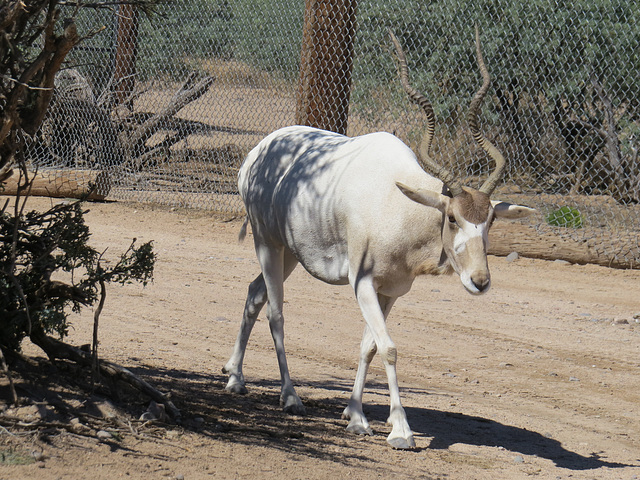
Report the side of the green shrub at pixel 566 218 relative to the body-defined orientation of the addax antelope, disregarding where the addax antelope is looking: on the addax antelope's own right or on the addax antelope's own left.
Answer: on the addax antelope's own left

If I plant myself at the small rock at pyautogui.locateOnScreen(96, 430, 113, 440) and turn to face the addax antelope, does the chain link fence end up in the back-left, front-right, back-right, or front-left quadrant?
front-left

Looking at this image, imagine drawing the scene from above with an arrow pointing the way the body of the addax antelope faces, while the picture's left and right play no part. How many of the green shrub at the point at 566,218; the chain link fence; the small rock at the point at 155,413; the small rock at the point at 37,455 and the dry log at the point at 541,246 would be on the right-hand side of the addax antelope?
2

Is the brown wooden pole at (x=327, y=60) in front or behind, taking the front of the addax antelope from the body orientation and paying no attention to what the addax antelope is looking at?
behind

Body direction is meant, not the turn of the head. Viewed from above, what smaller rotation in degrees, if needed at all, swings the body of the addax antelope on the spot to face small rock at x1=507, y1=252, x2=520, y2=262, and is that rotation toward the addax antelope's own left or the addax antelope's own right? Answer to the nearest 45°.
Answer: approximately 135° to the addax antelope's own left

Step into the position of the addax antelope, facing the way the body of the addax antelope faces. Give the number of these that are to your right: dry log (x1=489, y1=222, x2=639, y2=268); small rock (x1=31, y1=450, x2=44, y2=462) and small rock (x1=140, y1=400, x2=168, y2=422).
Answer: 2

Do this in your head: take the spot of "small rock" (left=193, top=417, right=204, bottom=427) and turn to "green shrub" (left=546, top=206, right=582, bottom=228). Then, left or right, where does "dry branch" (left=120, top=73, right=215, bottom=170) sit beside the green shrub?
left

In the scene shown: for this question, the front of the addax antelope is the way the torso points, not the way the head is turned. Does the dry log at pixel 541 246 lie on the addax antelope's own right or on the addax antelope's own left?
on the addax antelope's own left

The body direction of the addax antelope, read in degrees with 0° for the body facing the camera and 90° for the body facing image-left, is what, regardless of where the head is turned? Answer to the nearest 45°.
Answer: approximately 315°

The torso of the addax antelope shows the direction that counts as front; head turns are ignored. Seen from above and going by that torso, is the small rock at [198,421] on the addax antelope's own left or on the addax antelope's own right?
on the addax antelope's own right
